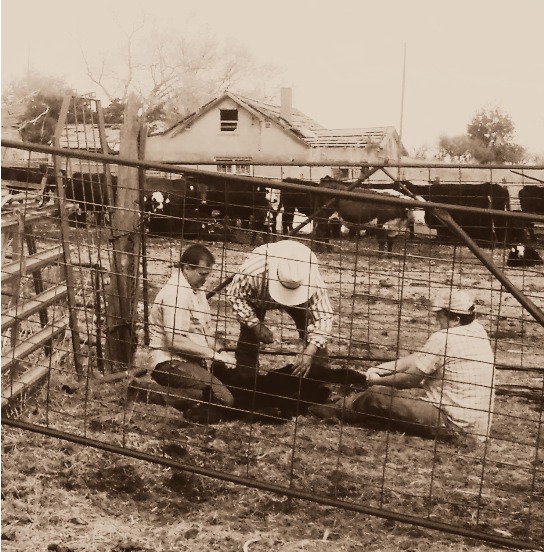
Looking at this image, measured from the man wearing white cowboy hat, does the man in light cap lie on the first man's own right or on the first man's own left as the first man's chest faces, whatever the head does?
on the first man's own left

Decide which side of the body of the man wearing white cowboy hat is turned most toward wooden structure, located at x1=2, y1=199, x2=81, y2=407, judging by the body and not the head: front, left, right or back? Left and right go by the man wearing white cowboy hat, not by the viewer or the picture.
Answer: right

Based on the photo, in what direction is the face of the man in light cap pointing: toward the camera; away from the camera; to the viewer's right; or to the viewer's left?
to the viewer's left

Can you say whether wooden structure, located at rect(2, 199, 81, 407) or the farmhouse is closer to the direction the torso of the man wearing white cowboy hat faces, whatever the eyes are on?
the wooden structure

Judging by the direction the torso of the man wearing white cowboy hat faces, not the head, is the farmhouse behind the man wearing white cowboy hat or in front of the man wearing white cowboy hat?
behind

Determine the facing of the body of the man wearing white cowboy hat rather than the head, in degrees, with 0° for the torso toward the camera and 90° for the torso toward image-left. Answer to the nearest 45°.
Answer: approximately 0°
